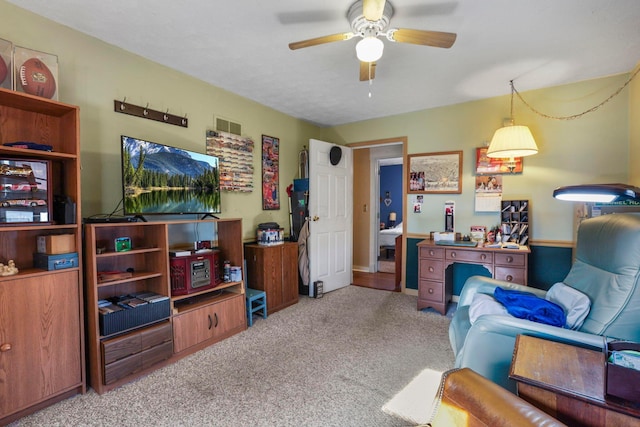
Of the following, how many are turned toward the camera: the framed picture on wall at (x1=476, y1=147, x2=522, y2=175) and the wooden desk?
2

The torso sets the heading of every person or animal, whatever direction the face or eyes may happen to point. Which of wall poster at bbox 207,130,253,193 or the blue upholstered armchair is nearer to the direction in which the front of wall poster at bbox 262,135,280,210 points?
the blue upholstered armchair

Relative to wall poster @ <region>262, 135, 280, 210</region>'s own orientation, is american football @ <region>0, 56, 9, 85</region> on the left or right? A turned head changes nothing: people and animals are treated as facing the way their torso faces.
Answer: on its right

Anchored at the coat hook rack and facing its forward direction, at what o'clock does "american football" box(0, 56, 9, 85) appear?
The american football is roughly at 3 o'clock from the coat hook rack.

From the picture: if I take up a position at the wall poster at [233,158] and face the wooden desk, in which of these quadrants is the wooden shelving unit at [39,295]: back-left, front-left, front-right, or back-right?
back-right

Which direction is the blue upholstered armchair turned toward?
to the viewer's left

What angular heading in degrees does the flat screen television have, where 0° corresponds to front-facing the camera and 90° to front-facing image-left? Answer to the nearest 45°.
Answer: approximately 315°

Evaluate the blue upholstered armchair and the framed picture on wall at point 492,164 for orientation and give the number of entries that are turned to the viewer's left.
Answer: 1

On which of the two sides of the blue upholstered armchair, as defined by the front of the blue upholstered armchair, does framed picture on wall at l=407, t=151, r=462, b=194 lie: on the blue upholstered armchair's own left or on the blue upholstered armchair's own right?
on the blue upholstered armchair's own right

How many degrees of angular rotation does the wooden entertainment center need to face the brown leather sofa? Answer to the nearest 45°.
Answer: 0° — it already faces it

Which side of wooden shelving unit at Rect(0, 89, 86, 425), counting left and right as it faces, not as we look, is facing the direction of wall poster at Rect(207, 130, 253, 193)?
left
